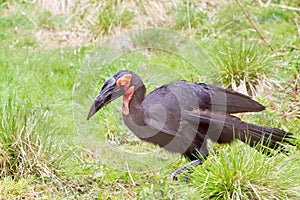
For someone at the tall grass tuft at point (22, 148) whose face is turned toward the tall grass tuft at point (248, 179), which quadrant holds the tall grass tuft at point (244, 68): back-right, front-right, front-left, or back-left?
front-left

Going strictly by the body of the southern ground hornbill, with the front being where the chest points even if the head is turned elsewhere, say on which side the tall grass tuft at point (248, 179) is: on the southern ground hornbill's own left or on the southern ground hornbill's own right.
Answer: on the southern ground hornbill's own left

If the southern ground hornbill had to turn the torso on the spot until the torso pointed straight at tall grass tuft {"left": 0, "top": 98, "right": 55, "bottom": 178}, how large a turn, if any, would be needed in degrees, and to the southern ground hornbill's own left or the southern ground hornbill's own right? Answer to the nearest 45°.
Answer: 0° — it already faces it

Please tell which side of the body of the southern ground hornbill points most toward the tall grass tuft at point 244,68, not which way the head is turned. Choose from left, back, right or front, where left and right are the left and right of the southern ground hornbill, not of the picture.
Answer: right

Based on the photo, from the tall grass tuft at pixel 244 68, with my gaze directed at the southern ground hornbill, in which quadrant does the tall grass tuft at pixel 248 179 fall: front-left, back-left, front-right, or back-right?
front-left

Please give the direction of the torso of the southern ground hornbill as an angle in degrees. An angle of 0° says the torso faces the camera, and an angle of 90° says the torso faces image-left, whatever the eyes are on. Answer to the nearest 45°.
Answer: approximately 90°

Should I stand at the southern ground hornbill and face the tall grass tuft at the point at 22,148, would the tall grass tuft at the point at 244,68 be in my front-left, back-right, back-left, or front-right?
back-right
